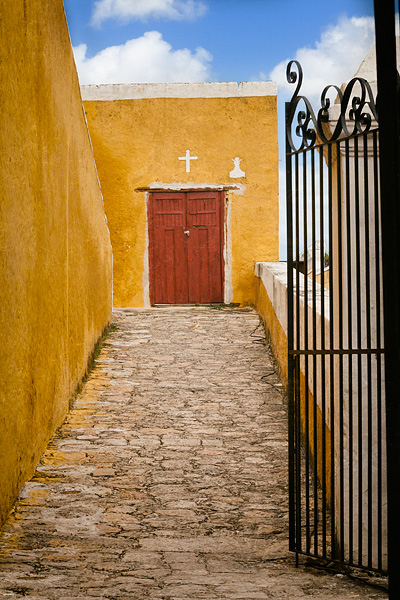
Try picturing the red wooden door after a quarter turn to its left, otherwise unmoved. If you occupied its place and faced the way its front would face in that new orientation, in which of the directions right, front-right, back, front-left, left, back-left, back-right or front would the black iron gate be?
right

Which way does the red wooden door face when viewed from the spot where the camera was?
facing the viewer
